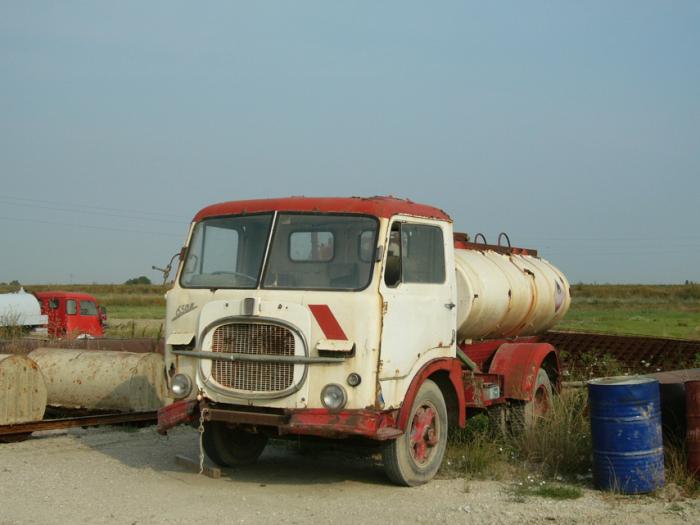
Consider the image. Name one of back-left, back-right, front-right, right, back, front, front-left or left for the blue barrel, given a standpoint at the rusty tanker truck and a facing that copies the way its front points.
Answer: back-left

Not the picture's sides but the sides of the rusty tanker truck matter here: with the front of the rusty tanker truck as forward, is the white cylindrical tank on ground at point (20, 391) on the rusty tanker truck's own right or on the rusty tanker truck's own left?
on the rusty tanker truck's own right

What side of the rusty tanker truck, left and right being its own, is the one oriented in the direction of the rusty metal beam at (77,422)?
right

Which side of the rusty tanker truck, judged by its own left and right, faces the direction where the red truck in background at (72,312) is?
right

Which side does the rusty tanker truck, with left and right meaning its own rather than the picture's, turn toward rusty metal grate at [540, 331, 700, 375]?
back

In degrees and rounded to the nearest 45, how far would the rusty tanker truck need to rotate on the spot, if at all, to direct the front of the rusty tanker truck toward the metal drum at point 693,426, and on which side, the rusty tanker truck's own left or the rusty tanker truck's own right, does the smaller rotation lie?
approximately 135° to the rusty tanker truck's own left

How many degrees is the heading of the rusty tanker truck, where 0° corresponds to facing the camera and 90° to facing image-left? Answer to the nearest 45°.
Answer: approximately 45°

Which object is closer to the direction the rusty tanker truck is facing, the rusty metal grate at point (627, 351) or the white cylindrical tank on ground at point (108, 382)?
the white cylindrical tank on ground
